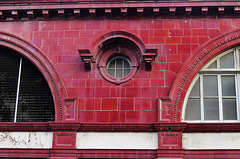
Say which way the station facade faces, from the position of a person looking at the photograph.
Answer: facing the viewer
